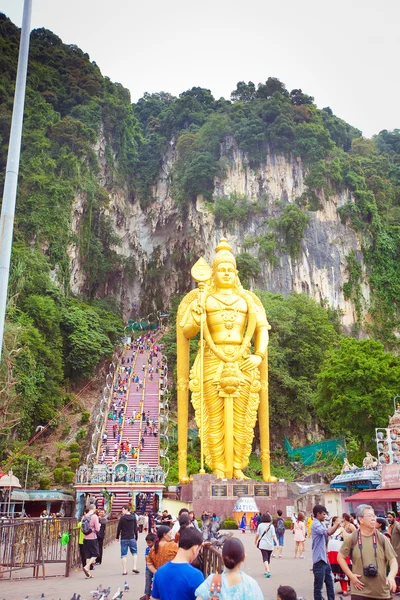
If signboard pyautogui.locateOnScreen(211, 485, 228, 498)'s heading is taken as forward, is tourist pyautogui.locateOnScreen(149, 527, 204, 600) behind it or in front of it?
in front

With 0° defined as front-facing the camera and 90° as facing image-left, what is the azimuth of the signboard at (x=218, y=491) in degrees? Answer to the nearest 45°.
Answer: approximately 0°

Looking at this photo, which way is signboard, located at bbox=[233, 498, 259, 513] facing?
toward the camera

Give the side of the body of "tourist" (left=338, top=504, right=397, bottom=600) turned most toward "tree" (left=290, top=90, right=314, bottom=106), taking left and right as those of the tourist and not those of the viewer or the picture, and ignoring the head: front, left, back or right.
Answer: back

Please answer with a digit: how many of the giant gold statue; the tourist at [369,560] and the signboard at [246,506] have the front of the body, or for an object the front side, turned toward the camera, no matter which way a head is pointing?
3

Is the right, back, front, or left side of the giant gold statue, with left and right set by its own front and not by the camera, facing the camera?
front

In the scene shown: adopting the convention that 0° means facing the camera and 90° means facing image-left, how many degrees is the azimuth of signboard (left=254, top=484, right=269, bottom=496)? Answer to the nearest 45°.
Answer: approximately 0°

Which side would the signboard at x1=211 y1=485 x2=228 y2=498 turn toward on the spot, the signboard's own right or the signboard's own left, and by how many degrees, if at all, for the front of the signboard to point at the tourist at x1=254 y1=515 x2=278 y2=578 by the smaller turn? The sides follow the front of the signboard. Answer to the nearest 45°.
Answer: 0° — it already faces them

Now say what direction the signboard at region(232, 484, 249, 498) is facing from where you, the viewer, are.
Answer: facing the viewer

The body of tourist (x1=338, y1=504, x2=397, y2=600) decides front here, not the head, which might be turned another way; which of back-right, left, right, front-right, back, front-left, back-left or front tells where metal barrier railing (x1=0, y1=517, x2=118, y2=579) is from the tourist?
back-right

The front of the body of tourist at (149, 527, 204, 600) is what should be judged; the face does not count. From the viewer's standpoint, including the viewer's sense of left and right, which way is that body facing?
facing away from the viewer and to the right of the viewer
